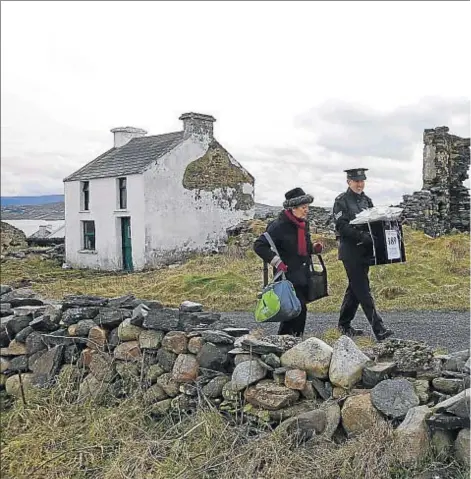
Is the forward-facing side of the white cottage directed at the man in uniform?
no

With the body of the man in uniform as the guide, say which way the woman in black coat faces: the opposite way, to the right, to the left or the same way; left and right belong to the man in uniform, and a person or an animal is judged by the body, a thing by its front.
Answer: the same way

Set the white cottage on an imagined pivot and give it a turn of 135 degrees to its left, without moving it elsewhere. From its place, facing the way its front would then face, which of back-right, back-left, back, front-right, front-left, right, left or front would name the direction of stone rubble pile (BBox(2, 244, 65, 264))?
back

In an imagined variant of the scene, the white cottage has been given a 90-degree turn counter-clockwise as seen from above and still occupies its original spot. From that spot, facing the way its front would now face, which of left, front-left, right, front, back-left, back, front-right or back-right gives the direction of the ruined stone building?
left

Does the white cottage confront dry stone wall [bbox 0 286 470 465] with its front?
no

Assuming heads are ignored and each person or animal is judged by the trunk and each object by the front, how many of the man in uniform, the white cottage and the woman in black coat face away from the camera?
0

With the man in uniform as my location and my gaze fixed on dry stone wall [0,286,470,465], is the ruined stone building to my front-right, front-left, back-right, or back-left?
back-right

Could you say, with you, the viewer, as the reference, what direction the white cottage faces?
facing the viewer and to the left of the viewer
